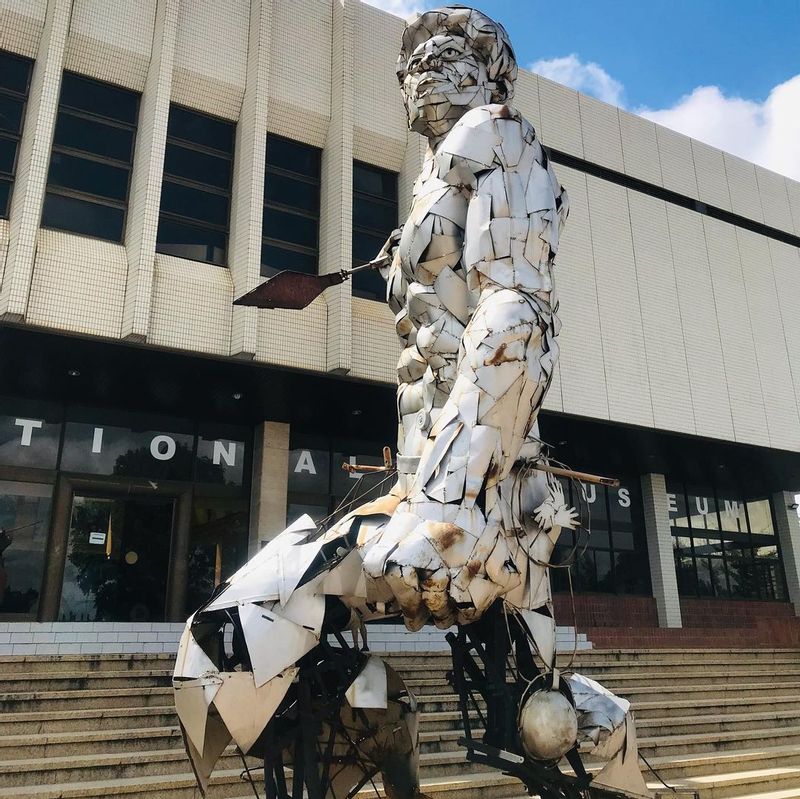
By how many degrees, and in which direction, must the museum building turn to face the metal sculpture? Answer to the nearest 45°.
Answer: approximately 45° to its right

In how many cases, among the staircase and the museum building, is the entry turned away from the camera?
0

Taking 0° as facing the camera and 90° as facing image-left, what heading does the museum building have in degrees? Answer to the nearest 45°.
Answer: approximately 315°

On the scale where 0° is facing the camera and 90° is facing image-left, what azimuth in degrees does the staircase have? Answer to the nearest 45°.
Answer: approximately 315°
